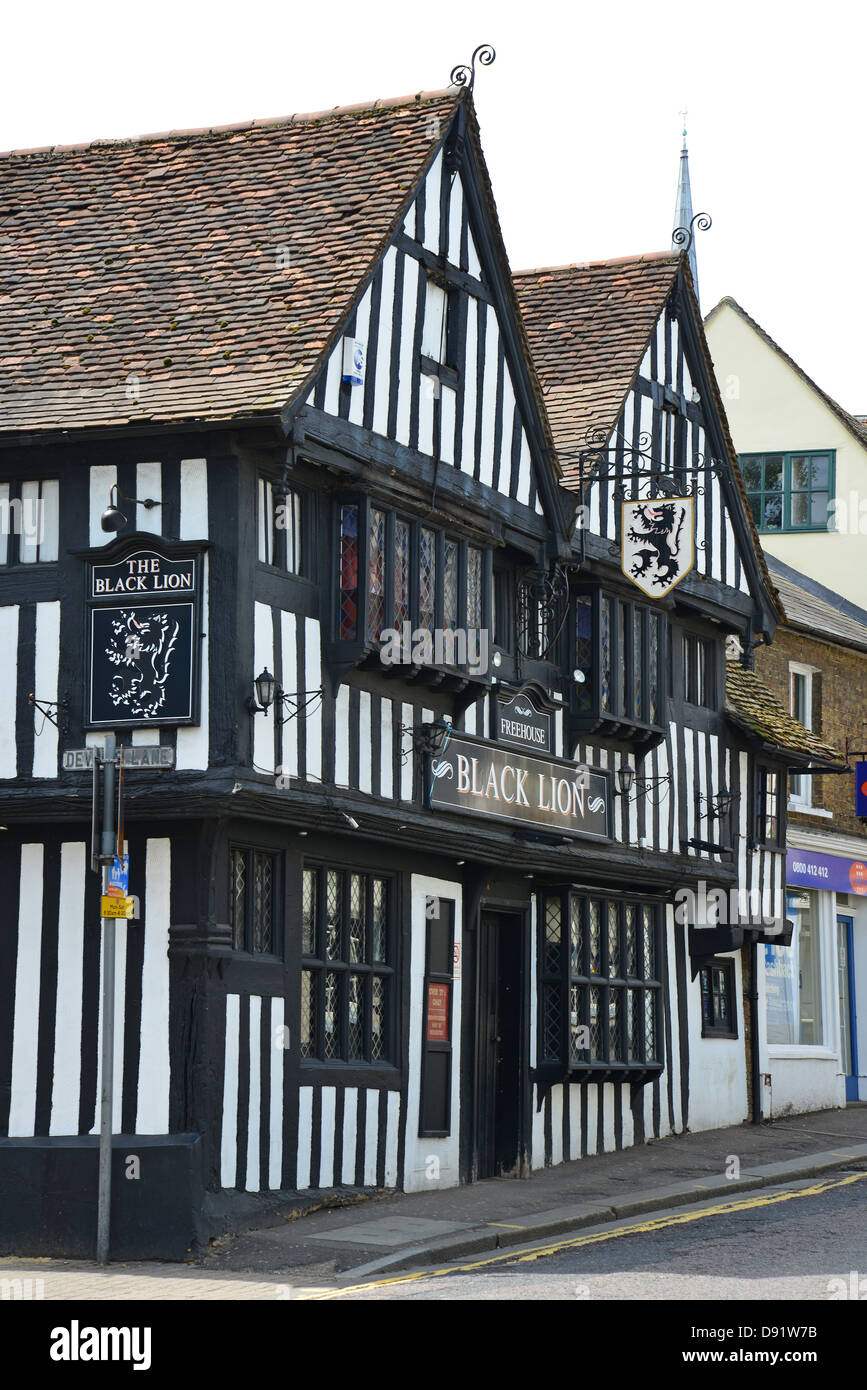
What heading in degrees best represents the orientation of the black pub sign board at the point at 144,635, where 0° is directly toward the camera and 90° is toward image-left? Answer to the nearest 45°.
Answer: approximately 0°

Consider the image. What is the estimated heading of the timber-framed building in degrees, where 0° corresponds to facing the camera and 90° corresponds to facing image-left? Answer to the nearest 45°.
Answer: approximately 315°

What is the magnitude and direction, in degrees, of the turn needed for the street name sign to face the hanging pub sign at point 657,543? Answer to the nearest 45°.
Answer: approximately 135° to its left

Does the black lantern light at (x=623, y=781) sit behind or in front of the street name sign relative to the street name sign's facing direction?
behind

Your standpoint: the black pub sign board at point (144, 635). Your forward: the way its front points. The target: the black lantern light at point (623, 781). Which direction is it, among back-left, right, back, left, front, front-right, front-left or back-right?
back-left

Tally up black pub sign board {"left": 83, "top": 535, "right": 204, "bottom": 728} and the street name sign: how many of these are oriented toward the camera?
2

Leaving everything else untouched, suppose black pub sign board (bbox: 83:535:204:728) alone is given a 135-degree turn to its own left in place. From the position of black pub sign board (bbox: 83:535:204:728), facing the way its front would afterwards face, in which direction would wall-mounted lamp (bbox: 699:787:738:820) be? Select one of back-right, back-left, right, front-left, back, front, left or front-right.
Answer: front

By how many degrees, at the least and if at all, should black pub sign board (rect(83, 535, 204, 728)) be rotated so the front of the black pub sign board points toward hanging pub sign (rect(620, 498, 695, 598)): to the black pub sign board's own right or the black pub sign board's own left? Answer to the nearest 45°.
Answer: approximately 135° to the black pub sign board's own left

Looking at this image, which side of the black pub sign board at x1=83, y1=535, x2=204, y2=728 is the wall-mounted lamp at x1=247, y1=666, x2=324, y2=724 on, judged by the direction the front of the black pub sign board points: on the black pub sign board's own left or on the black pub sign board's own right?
on the black pub sign board's own left
